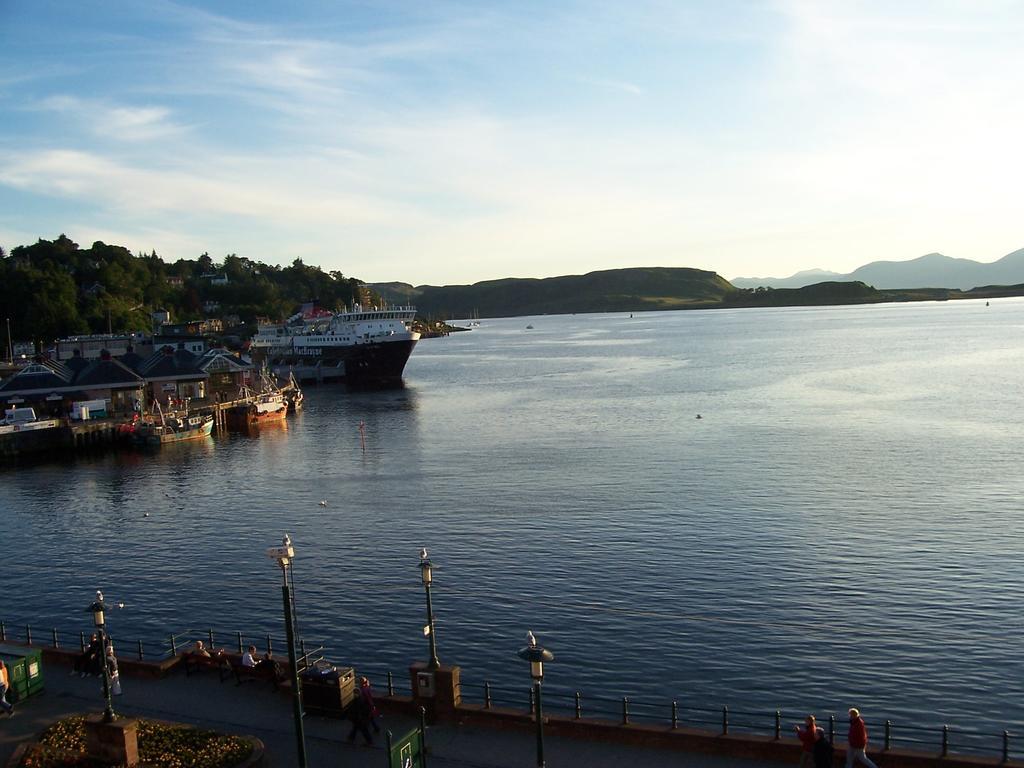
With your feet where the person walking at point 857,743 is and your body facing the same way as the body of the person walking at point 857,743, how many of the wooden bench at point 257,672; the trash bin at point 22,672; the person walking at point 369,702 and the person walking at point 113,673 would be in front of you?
4

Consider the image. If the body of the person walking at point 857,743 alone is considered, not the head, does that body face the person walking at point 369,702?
yes

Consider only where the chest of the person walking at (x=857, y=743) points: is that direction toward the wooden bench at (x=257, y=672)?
yes

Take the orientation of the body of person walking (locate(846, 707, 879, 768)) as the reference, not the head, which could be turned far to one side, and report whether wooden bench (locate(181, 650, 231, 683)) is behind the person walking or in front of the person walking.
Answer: in front

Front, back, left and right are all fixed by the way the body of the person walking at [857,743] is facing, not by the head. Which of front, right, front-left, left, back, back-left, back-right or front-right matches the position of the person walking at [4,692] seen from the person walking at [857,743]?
front

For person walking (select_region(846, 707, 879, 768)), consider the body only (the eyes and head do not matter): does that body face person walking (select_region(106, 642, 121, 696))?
yes

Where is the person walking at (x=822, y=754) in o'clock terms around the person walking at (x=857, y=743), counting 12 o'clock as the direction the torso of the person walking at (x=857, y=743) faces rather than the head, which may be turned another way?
the person walking at (x=822, y=754) is roughly at 11 o'clock from the person walking at (x=857, y=743).

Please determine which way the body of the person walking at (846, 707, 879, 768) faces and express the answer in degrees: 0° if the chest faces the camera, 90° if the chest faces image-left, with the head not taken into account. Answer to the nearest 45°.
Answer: approximately 90°
